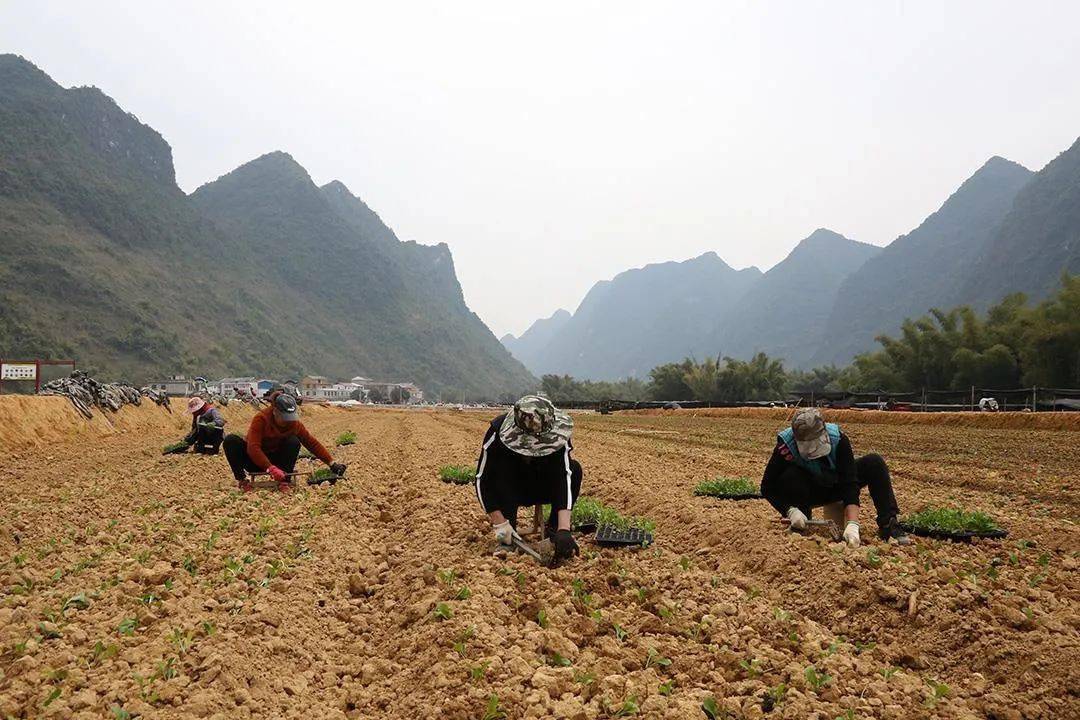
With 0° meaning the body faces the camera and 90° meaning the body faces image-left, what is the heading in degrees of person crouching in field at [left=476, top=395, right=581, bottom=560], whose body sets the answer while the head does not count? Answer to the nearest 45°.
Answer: approximately 0°

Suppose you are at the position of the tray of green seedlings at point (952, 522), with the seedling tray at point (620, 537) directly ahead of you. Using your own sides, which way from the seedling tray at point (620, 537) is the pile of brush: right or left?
right

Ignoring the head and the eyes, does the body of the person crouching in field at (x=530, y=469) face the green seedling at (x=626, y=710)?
yes

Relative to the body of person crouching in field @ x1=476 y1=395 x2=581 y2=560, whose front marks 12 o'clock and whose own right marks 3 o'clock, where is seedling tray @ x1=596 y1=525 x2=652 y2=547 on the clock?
The seedling tray is roughly at 8 o'clock from the person crouching in field.

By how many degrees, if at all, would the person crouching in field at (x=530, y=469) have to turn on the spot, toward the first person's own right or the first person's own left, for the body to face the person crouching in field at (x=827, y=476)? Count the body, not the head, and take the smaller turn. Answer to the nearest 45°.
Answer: approximately 90° to the first person's own left

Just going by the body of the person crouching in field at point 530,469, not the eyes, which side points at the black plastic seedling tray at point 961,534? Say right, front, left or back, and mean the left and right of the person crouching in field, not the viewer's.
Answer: left

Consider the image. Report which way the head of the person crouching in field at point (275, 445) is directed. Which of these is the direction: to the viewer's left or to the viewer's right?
to the viewer's right

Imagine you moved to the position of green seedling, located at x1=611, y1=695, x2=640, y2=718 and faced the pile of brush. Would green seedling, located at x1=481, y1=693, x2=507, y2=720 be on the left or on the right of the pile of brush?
left

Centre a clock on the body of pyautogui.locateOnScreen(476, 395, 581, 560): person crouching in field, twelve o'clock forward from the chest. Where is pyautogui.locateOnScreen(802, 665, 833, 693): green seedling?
The green seedling is roughly at 11 o'clock from the person crouching in field.

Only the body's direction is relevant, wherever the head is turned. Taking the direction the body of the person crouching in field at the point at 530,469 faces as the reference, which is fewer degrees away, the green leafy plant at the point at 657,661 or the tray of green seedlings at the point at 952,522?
the green leafy plant

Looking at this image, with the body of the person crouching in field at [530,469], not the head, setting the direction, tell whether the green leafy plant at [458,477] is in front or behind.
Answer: behind

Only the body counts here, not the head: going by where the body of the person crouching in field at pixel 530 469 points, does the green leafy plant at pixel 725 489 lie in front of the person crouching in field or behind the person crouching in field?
behind
